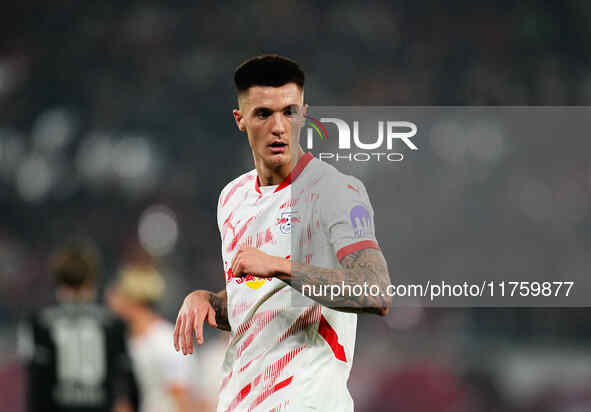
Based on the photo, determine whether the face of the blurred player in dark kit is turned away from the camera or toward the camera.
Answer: away from the camera

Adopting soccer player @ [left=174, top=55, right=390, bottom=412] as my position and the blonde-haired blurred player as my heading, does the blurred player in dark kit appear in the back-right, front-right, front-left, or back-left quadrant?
front-left

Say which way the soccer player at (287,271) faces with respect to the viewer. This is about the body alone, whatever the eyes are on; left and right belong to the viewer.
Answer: facing the viewer and to the left of the viewer

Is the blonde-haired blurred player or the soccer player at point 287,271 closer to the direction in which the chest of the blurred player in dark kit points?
the blonde-haired blurred player

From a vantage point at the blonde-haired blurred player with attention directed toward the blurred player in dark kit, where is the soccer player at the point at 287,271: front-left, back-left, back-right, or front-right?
front-left

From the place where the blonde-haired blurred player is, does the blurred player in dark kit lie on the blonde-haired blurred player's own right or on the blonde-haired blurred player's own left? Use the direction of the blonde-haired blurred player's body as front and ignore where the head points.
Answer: on the blonde-haired blurred player's own left

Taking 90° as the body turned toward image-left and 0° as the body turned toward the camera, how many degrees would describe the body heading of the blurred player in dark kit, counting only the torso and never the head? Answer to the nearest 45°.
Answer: approximately 180°

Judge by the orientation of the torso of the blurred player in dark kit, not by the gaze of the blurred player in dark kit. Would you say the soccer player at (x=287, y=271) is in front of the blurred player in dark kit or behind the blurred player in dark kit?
behind

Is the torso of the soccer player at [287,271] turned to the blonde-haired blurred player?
no
